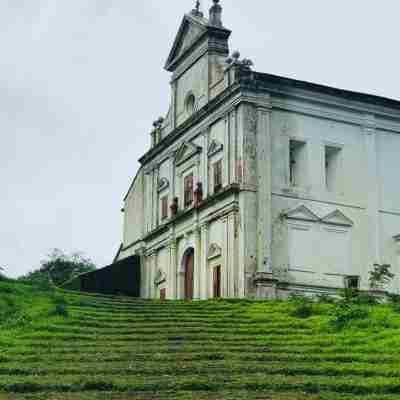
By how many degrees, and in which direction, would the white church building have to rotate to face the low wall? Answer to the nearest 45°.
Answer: approximately 90° to its right

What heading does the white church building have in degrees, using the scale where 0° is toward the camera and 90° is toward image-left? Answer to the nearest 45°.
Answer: approximately 45°
